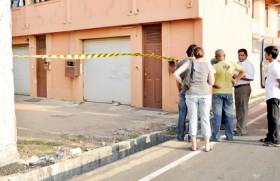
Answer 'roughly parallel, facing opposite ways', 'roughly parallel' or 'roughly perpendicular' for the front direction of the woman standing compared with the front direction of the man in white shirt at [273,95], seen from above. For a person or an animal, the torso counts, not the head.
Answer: roughly perpendicular

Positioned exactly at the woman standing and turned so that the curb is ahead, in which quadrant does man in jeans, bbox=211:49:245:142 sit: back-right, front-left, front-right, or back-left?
back-right

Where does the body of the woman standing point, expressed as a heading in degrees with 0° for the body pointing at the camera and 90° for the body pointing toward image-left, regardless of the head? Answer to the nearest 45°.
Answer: approximately 180°

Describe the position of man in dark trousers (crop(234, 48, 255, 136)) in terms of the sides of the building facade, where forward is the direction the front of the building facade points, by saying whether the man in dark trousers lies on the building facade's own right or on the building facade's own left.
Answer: on the building facade's own left

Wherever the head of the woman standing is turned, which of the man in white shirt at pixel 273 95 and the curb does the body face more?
the man in white shirt

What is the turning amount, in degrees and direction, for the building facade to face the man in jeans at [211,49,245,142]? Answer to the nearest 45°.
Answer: approximately 45° to its left
